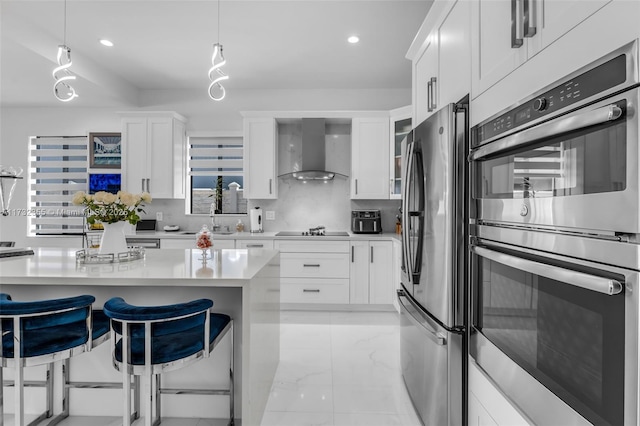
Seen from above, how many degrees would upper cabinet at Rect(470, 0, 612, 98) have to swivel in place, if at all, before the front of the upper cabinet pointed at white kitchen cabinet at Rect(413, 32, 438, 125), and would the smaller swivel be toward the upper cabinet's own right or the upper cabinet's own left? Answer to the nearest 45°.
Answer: approximately 90° to the upper cabinet's own right

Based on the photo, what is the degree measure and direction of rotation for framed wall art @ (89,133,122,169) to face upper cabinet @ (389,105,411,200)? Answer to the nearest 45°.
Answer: approximately 45° to its left

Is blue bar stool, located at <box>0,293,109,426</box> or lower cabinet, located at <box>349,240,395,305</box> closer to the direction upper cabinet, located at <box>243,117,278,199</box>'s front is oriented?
the blue bar stool

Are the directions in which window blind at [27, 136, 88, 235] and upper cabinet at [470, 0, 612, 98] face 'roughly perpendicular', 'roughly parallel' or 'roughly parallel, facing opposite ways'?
roughly perpendicular

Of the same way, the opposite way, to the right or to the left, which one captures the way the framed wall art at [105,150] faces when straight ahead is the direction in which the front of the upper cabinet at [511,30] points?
to the left

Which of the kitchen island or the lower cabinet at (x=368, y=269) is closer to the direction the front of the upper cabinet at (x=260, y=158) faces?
the kitchen island
